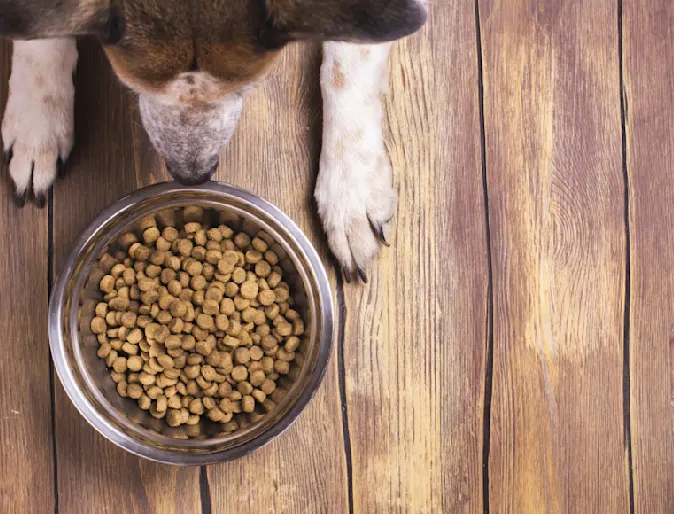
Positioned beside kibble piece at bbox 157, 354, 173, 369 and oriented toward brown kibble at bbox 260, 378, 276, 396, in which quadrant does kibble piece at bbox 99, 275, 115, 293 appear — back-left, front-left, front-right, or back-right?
back-left

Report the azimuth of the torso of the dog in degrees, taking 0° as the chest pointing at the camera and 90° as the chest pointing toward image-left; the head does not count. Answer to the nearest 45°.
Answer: approximately 0°
